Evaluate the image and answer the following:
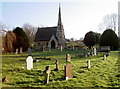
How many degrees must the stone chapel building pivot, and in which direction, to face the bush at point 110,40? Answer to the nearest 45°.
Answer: approximately 45° to its left

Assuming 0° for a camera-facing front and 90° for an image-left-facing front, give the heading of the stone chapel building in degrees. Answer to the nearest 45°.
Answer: approximately 0°
